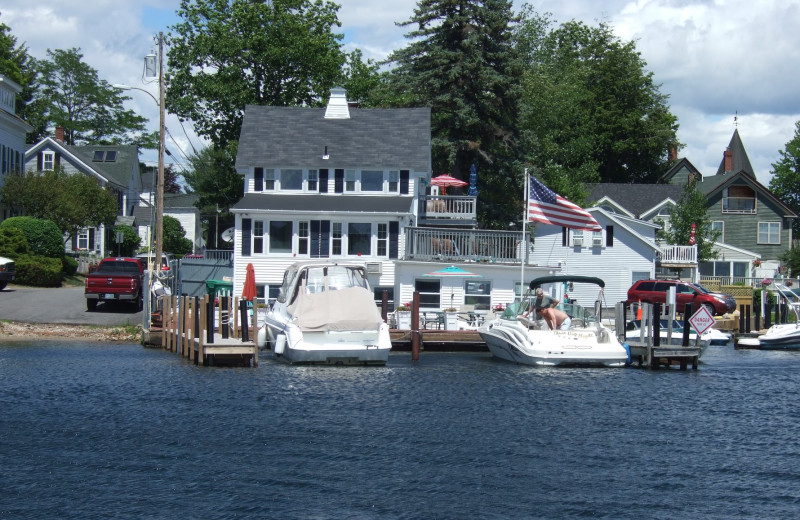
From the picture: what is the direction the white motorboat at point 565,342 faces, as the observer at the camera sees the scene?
facing away from the viewer and to the left of the viewer

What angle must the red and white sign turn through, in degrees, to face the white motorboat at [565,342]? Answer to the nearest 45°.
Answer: approximately 45° to its right

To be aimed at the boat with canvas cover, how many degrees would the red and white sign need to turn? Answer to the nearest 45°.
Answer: approximately 45° to its right

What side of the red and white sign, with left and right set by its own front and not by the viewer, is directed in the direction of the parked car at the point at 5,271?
right
